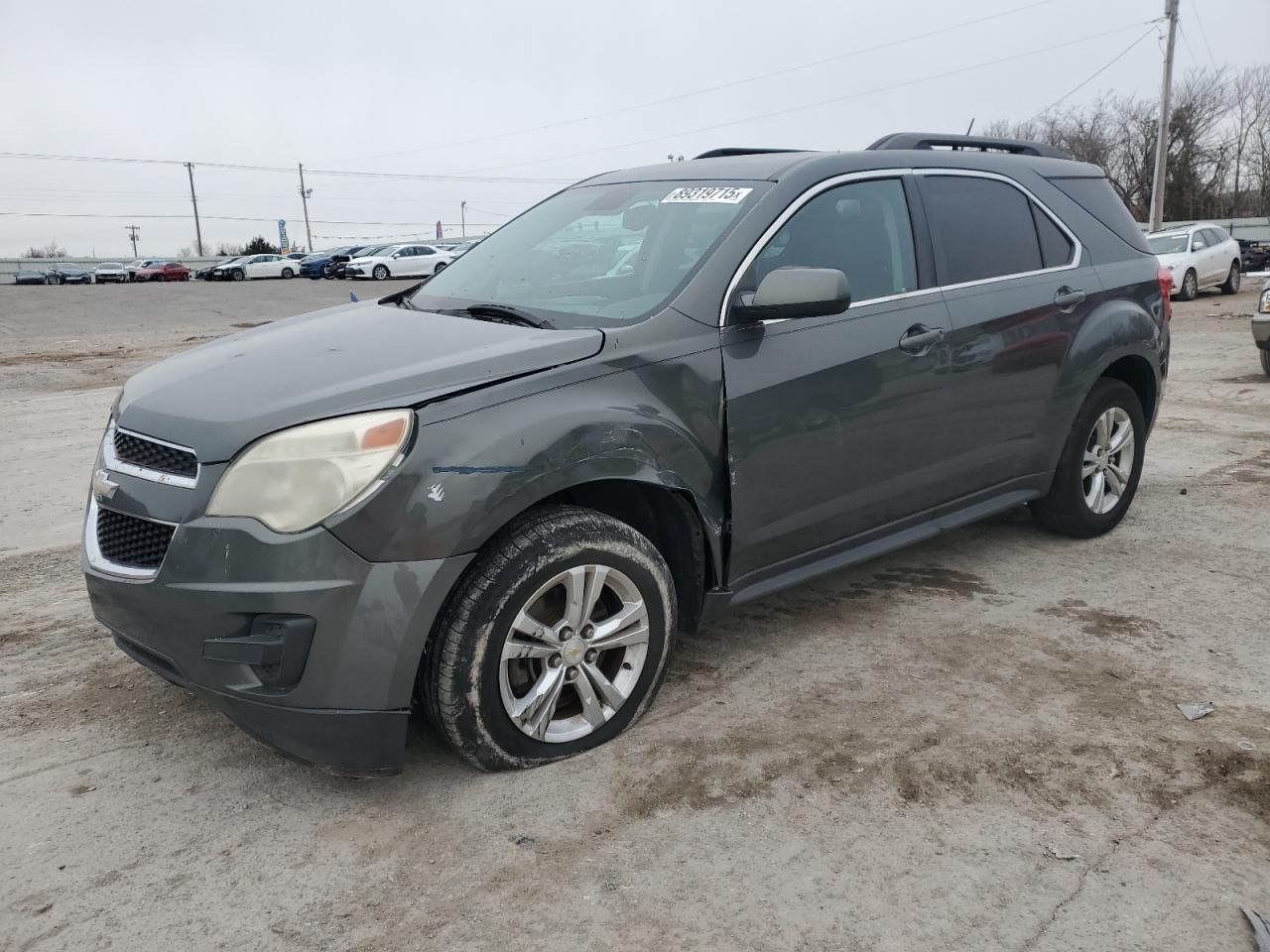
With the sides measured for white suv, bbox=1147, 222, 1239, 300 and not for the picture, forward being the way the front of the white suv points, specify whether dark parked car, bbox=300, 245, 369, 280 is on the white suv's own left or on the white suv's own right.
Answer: on the white suv's own right

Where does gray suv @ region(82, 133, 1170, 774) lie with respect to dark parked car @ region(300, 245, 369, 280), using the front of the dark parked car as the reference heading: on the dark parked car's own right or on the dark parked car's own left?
on the dark parked car's own left

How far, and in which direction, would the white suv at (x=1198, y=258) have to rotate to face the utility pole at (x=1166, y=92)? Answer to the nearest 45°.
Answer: approximately 135° to its right

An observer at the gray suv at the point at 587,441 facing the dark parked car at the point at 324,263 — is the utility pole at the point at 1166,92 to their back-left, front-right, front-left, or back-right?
front-right

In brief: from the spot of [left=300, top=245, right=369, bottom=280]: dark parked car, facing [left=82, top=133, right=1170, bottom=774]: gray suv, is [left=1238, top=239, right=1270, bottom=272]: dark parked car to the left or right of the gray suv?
left

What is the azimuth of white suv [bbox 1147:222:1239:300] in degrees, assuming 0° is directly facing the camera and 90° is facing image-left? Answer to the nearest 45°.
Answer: approximately 45°

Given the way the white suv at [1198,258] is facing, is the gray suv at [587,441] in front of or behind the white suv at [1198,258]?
in front

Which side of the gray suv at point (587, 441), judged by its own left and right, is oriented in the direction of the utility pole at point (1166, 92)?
back

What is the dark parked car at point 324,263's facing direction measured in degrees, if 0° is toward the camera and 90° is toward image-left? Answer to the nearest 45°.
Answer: approximately 45°

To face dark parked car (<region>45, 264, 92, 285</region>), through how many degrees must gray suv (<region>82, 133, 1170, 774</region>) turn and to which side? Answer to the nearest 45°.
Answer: approximately 90° to its right
